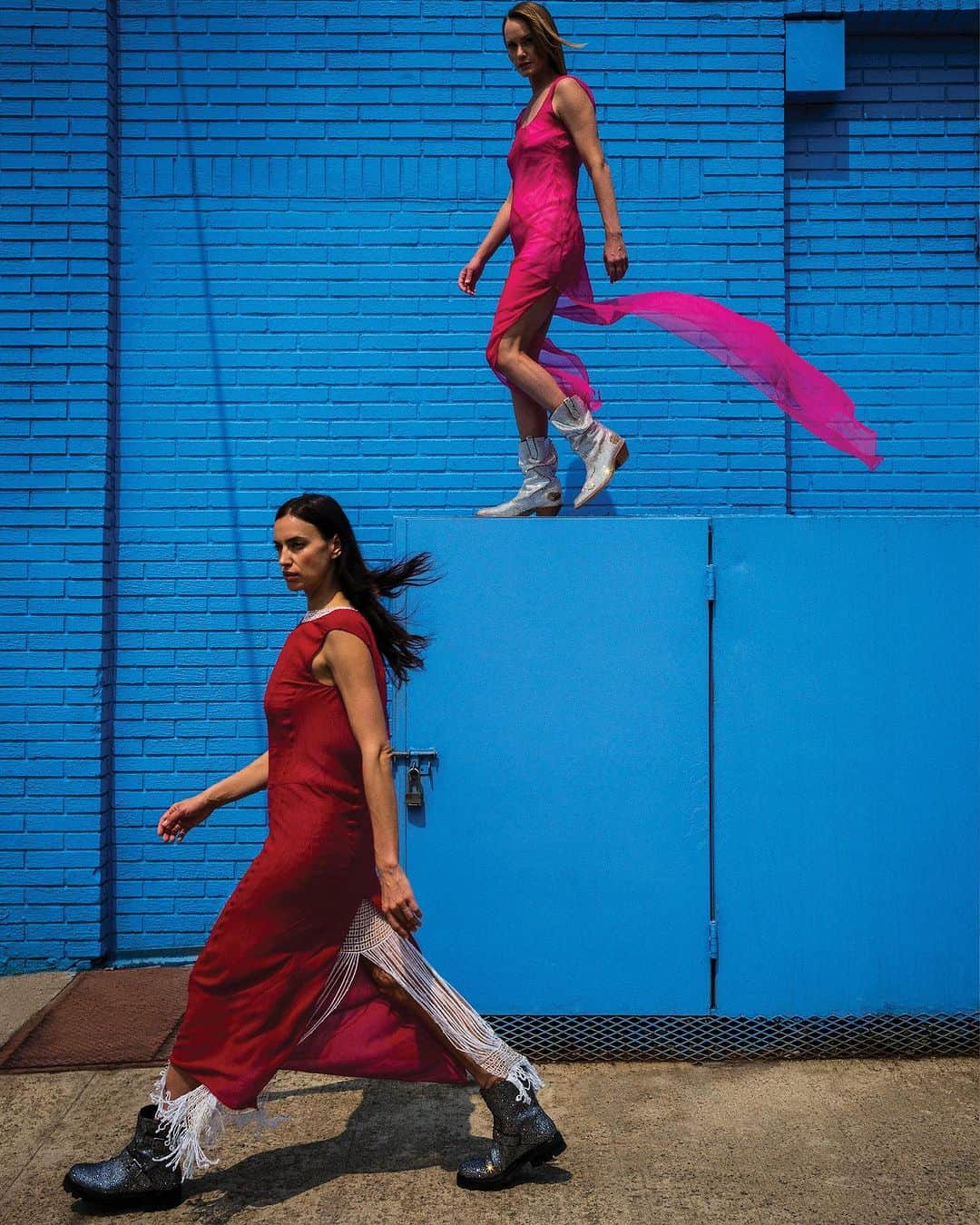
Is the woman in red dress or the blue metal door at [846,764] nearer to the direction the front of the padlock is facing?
the woman in red dress

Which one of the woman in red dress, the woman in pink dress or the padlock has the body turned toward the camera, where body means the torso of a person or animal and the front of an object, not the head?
the padlock

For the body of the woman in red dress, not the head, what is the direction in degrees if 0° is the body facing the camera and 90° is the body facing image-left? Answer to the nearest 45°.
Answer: approximately 90°

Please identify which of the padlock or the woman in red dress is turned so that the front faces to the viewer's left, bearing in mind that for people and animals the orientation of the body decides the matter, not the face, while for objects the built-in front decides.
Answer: the woman in red dress

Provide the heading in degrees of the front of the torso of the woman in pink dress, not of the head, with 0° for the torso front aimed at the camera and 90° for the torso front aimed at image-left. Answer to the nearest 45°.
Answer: approximately 90°

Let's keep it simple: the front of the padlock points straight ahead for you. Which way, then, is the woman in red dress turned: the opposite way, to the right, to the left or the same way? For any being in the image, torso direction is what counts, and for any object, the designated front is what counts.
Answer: to the right

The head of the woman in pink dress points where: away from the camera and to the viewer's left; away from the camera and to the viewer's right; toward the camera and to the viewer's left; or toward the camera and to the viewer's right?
toward the camera and to the viewer's left

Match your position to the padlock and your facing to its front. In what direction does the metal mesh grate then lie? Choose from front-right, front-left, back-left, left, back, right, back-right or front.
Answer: left
